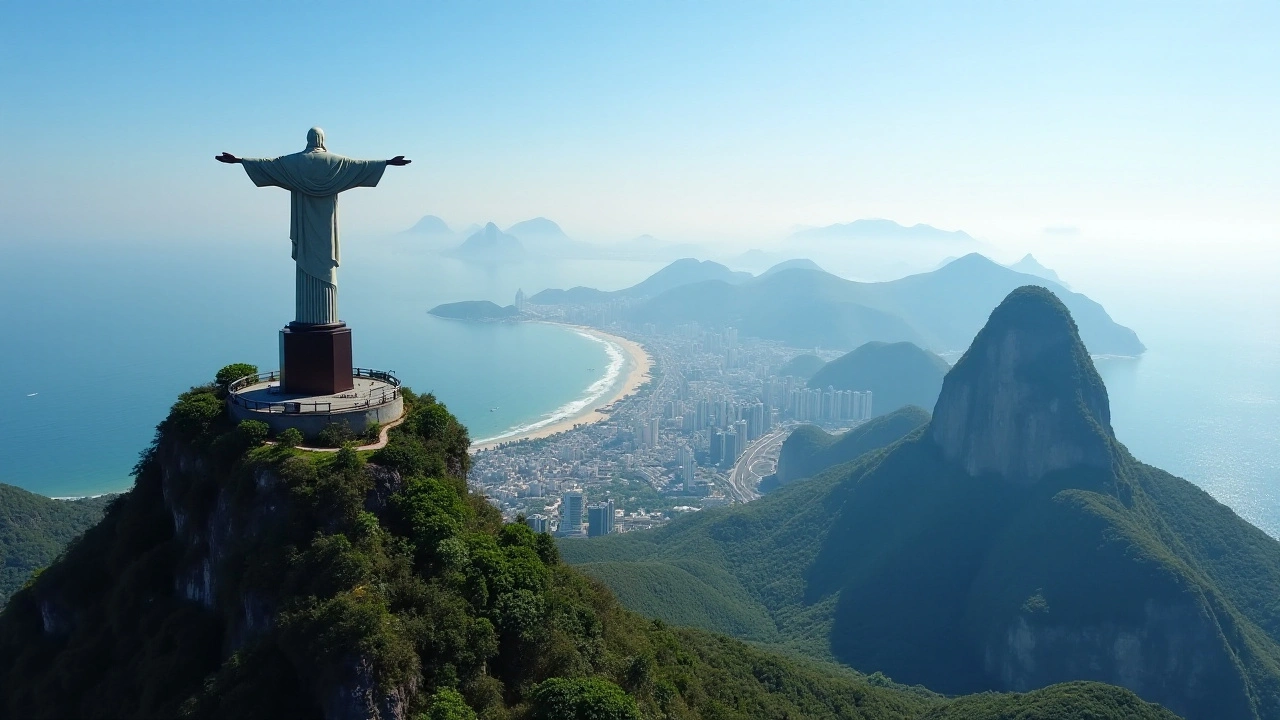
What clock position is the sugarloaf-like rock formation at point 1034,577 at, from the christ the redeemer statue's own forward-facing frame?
The sugarloaf-like rock formation is roughly at 2 o'clock from the christ the redeemer statue.

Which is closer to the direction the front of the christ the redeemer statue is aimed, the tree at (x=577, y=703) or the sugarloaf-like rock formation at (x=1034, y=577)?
the sugarloaf-like rock formation

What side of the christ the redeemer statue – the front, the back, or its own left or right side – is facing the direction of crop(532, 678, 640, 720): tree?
back

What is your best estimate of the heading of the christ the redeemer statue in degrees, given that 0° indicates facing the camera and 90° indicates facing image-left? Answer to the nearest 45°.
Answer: approximately 180°
